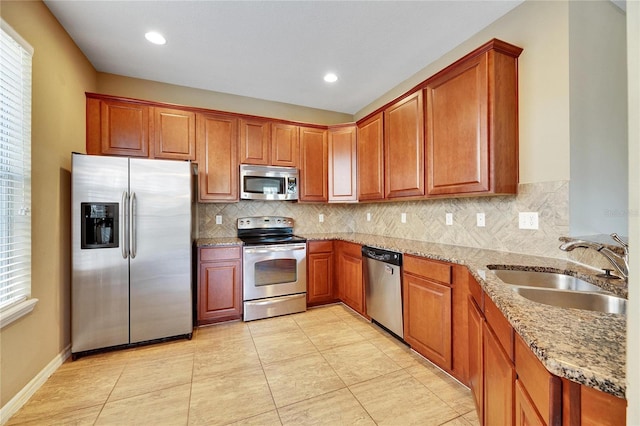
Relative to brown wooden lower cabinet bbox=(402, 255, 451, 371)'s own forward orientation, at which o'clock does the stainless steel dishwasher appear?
The stainless steel dishwasher is roughly at 3 o'clock from the brown wooden lower cabinet.

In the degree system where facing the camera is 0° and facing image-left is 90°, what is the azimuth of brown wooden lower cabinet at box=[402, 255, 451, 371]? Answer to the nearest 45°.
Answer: approximately 45°

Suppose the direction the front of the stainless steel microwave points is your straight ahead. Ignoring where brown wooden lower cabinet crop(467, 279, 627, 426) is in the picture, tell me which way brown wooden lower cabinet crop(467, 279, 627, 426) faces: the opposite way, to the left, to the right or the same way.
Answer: to the right

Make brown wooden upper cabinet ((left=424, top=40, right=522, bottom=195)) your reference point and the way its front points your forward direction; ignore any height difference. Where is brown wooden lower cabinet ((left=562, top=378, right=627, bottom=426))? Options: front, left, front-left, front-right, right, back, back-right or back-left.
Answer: front-left

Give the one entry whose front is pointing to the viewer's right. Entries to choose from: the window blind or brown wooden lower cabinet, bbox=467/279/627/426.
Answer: the window blind

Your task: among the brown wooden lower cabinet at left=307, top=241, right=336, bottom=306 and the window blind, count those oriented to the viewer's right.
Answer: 1

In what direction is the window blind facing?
to the viewer's right

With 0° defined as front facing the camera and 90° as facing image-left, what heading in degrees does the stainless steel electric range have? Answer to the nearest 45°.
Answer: approximately 0°

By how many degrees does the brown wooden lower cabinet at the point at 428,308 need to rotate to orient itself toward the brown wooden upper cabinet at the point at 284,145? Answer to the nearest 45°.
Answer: approximately 90° to its right

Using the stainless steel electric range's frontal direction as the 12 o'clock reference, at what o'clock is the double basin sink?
The double basin sink is roughly at 11 o'clock from the stainless steel electric range.

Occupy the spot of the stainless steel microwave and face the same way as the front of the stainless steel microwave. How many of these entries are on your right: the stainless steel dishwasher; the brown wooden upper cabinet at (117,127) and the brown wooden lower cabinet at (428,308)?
1

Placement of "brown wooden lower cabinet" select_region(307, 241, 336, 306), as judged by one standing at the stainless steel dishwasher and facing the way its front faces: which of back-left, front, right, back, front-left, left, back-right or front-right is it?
right
